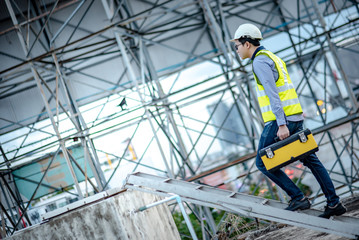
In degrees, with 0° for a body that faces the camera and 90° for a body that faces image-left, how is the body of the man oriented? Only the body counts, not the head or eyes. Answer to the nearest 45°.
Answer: approximately 90°

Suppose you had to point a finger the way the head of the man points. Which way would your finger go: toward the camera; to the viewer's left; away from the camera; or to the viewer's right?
to the viewer's left

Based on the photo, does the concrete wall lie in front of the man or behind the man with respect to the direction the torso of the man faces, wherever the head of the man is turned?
in front
